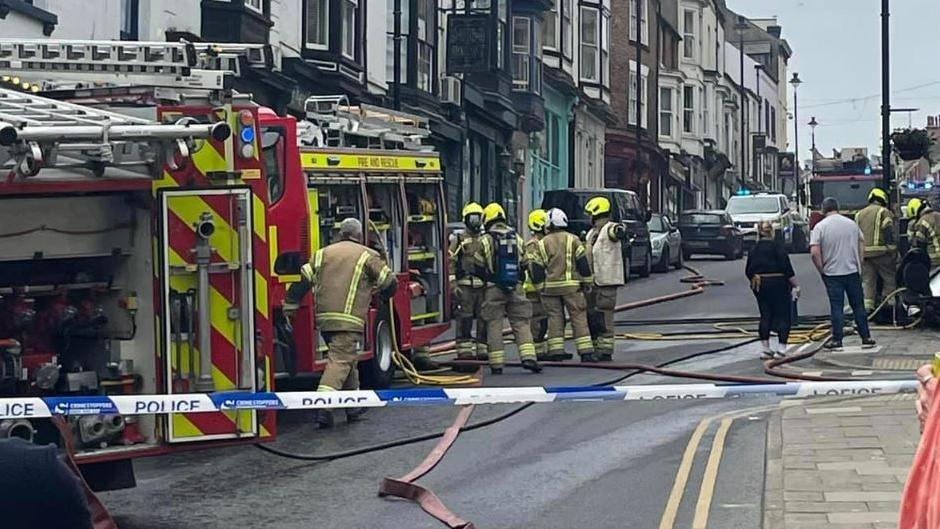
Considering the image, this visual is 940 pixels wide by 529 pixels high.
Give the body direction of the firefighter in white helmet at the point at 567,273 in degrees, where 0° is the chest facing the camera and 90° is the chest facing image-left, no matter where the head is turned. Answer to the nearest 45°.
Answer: approximately 180°

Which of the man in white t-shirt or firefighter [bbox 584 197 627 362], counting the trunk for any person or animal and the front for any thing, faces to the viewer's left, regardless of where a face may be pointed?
the firefighter

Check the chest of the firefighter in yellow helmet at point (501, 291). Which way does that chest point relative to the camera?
away from the camera

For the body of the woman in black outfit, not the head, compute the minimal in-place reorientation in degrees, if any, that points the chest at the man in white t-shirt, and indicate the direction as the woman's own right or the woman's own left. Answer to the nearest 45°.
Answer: approximately 45° to the woman's own right

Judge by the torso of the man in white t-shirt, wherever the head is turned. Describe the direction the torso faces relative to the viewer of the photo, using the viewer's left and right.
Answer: facing away from the viewer

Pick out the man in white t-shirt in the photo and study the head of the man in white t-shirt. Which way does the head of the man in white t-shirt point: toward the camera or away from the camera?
away from the camera

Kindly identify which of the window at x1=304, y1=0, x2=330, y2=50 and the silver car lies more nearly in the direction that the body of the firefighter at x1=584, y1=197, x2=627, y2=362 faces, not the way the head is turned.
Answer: the window

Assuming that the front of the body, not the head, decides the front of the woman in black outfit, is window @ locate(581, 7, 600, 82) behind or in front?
in front
